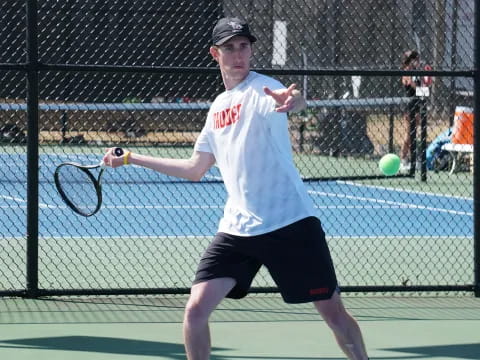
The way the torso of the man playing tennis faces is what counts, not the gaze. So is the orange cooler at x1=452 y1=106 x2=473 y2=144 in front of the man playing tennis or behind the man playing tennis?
behind

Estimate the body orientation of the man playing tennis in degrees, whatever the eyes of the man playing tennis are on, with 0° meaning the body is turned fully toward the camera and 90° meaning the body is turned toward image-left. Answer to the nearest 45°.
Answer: approximately 45°
